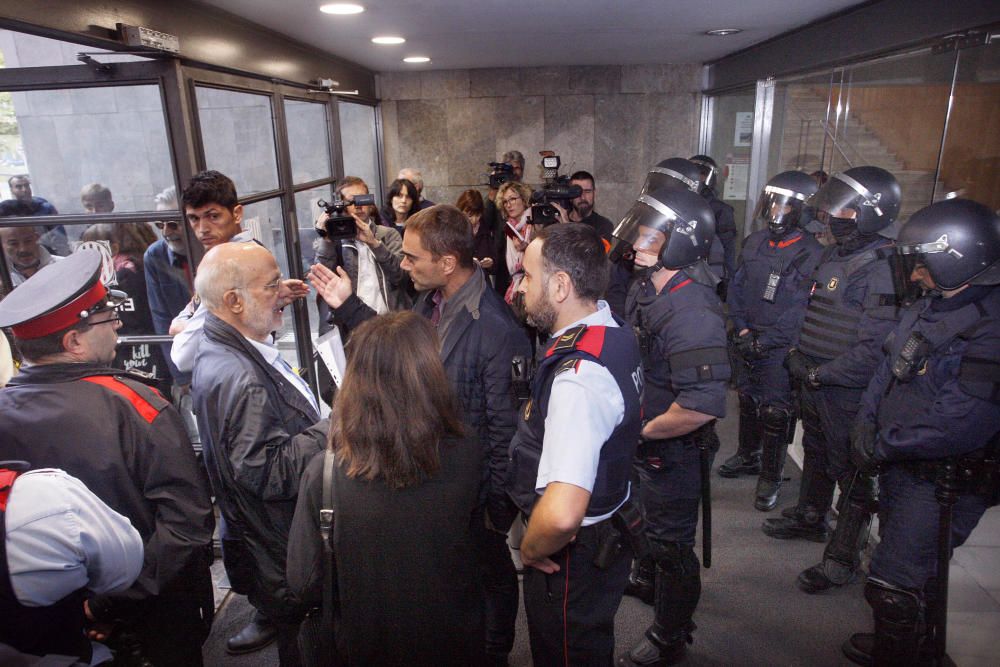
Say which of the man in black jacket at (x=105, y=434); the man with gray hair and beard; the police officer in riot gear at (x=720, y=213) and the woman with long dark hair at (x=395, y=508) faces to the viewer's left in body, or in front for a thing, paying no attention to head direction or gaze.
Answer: the police officer in riot gear

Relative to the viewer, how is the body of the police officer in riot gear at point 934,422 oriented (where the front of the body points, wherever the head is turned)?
to the viewer's left

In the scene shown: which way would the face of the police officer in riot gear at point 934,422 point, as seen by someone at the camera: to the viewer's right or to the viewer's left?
to the viewer's left

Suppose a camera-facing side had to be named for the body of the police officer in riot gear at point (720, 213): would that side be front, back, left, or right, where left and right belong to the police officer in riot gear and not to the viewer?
left

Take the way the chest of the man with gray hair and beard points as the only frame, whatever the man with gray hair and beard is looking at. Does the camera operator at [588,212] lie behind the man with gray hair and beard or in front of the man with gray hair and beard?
in front

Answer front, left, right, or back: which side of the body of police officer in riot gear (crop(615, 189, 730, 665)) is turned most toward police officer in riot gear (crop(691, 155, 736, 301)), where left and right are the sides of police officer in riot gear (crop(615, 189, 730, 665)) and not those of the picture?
right

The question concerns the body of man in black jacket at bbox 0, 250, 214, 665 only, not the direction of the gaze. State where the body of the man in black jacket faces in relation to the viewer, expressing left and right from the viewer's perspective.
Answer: facing away from the viewer and to the right of the viewer

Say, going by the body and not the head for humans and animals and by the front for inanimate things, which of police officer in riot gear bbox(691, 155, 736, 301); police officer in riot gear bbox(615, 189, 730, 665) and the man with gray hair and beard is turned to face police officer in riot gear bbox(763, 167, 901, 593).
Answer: the man with gray hair and beard

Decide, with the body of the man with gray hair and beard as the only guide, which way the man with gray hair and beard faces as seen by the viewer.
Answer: to the viewer's right

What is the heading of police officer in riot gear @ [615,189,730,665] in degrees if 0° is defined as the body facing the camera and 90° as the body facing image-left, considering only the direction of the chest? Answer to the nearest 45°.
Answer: approximately 90°

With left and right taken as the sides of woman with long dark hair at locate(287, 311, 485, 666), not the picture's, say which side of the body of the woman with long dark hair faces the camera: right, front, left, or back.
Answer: back

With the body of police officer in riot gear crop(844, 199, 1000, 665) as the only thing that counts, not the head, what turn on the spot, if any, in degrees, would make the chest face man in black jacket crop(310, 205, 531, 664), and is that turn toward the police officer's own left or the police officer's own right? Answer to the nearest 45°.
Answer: approximately 45° to the police officer's own left

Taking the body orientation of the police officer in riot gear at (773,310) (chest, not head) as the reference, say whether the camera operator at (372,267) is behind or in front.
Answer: in front

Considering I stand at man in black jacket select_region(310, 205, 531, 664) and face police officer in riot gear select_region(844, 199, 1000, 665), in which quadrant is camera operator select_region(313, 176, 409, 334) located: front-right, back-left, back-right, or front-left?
back-left

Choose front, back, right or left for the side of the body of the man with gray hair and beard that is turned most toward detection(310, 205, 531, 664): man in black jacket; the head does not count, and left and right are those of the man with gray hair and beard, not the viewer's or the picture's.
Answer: front

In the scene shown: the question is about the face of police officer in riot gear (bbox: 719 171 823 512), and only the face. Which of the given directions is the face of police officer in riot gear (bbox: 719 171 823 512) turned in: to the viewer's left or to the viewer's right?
to the viewer's left
